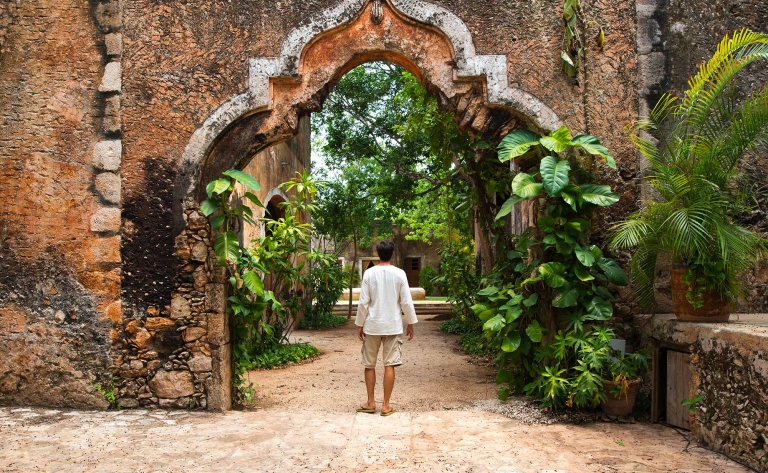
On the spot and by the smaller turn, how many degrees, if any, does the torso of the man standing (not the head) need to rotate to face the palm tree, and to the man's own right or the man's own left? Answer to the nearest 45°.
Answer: approximately 90° to the man's own right

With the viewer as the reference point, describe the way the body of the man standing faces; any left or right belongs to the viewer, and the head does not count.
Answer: facing away from the viewer

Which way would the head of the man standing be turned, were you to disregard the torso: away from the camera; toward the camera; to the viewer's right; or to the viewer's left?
away from the camera

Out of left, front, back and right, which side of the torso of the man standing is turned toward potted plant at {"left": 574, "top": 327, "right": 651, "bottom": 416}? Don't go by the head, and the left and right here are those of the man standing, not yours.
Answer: right

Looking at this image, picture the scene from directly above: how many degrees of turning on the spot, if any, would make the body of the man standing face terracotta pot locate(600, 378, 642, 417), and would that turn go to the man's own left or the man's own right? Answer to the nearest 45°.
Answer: approximately 90° to the man's own right

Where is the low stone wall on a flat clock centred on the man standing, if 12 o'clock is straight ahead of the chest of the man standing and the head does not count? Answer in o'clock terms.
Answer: The low stone wall is roughly at 4 o'clock from the man standing.

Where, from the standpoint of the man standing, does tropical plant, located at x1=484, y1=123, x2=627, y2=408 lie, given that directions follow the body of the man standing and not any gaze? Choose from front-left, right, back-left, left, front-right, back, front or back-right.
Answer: right
